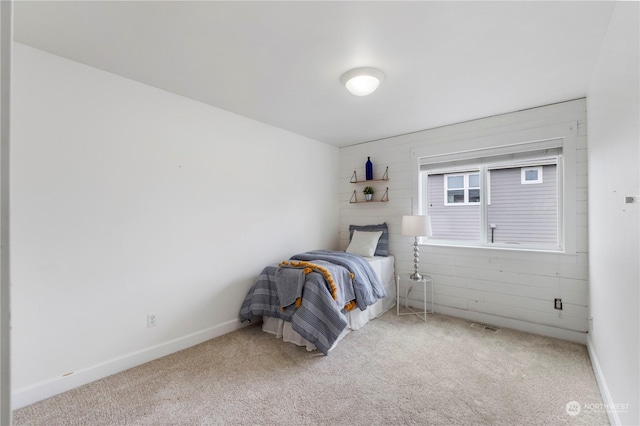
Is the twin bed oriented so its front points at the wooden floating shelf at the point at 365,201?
no

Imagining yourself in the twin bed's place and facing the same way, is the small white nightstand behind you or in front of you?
behind

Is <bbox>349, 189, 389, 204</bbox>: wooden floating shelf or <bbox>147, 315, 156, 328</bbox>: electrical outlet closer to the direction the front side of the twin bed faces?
the electrical outlet

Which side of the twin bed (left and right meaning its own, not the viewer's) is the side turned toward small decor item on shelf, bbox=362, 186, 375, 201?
back

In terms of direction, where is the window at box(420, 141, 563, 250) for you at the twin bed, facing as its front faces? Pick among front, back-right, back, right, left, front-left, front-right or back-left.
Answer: back-left

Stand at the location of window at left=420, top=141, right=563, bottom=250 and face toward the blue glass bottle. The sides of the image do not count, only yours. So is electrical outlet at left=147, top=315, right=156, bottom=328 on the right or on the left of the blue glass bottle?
left

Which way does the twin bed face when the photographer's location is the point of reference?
facing the viewer and to the left of the viewer

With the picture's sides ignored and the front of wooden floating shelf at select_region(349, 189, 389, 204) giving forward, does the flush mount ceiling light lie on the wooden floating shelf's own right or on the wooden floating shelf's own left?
on the wooden floating shelf's own left

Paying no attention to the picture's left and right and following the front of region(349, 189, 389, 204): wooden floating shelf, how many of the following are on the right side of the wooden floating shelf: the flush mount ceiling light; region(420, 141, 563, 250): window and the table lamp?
0

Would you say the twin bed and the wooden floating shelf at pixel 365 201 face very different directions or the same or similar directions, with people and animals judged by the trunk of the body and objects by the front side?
same or similar directions

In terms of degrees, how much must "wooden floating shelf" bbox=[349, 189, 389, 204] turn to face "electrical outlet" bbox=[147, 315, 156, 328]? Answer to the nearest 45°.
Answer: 0° — it already faces it

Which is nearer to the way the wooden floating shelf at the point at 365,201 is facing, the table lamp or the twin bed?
the twin bed

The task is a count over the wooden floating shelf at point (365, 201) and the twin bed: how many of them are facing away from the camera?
0

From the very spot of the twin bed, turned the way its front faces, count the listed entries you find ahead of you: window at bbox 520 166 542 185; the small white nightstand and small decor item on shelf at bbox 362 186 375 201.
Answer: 0

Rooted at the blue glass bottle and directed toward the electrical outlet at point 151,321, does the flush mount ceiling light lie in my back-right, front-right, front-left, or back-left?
front-left
